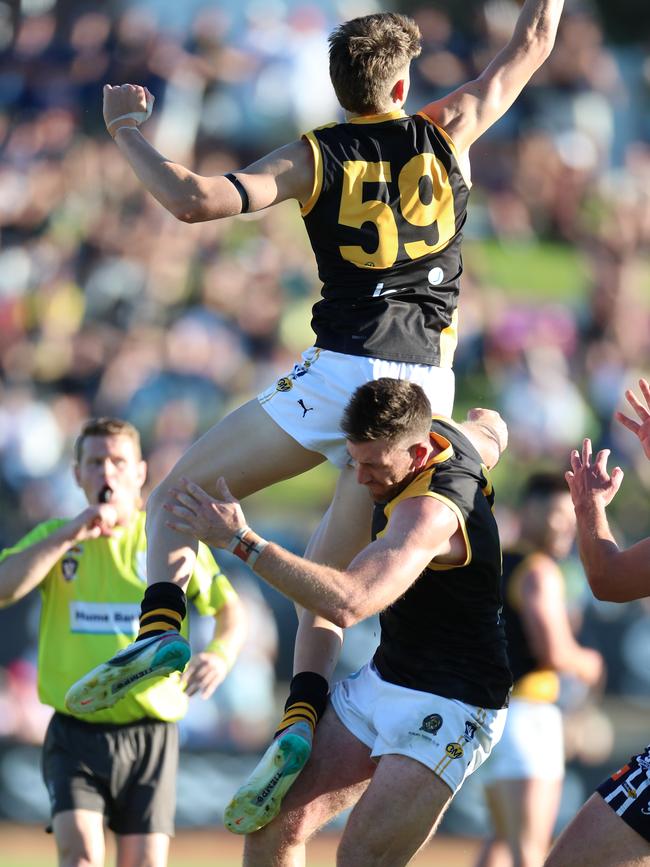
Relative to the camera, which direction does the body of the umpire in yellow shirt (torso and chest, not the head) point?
toward the camera

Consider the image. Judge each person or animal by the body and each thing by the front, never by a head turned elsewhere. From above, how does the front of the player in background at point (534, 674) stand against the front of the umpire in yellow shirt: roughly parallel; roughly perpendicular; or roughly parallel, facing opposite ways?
roughly perpendicular

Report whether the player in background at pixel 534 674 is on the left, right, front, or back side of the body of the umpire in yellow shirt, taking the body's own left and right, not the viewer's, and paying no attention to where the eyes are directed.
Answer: left
